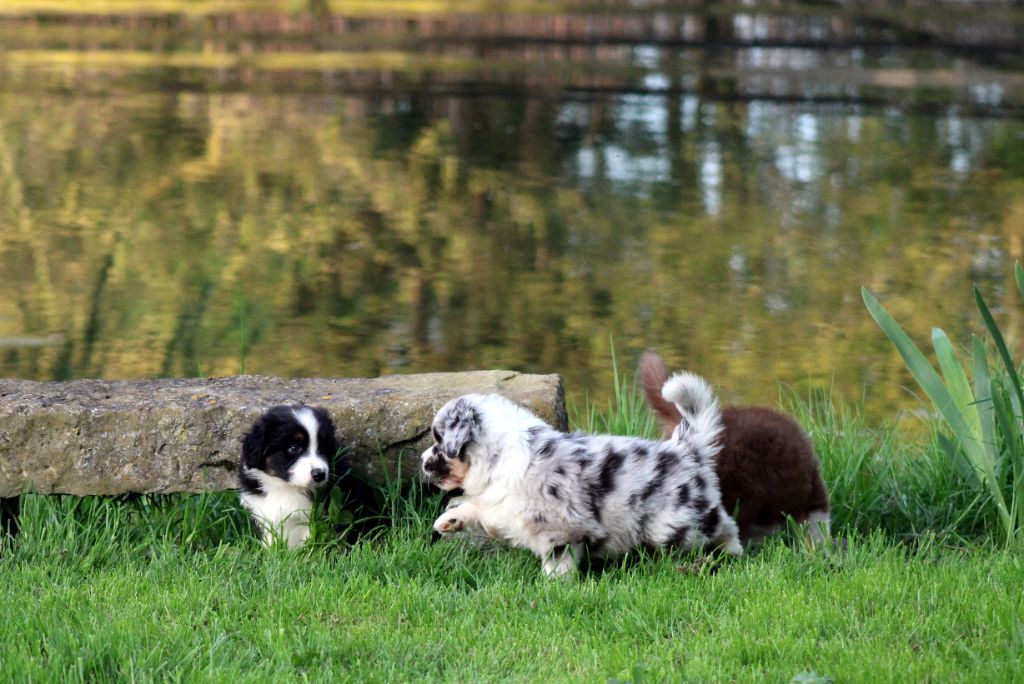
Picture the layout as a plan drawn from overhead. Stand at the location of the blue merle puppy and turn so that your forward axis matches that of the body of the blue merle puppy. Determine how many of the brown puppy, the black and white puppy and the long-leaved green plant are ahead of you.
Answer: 1

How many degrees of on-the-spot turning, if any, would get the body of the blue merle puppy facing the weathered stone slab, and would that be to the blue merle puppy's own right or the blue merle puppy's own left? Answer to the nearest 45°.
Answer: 0° — it already faces it

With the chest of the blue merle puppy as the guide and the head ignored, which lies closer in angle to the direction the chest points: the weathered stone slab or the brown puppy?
the weathered stone slab

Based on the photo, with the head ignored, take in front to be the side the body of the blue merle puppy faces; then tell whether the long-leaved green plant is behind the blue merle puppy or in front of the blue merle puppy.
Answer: behind

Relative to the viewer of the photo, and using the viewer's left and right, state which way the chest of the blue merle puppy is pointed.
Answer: facing to the left of the viewer

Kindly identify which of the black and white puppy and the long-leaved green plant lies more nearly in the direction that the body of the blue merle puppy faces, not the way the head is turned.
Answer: the black and white puppy

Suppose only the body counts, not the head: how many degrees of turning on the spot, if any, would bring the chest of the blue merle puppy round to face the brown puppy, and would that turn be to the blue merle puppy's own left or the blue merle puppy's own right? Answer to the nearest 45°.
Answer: approximately 135° to the blue merle puppy's own right

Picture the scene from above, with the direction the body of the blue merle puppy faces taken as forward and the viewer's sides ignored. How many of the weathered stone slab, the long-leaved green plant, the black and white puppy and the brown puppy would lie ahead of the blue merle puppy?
2

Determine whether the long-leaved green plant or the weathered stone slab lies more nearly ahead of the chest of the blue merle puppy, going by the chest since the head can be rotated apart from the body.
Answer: the weathered stone slab

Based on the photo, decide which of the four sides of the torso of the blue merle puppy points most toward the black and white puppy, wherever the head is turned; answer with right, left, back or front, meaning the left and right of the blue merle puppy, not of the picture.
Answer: front
